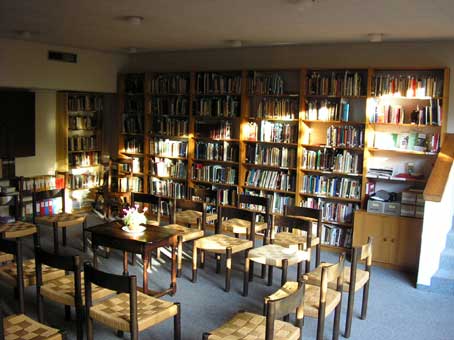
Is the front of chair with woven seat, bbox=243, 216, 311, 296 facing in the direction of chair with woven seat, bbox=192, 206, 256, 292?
no

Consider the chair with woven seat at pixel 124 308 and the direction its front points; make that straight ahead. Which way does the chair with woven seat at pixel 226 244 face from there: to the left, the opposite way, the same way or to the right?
the opposite way

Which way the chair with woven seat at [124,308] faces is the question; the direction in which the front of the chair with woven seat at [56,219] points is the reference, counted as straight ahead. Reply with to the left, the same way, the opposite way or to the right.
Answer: to the left

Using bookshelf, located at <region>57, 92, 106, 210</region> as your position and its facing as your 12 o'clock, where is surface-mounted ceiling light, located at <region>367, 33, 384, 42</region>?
The surface-mounted ceiling light is roughly at 12 o'clock from the bookshelf.

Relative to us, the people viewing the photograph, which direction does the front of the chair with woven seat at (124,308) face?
facing away from the viewer and to the right of the viewer

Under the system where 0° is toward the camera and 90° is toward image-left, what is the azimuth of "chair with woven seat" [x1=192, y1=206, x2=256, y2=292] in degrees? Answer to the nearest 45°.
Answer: approximately 45°

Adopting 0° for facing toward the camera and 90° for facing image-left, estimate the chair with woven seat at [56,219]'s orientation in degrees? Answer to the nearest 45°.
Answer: approximately 315°

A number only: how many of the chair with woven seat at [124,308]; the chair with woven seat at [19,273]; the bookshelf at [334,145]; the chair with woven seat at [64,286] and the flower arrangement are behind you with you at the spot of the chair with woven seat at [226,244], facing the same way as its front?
1

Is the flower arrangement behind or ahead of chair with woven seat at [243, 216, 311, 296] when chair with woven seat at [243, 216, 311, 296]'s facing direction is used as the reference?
ahead

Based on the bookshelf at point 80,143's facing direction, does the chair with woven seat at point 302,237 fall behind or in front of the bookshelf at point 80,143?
in front

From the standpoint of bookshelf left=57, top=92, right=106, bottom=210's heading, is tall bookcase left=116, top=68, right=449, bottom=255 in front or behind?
in front

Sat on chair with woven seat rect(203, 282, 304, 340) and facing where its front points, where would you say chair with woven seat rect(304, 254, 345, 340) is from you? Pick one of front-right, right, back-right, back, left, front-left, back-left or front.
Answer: right

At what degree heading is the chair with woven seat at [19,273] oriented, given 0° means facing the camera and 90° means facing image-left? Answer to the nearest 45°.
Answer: approximately 225°

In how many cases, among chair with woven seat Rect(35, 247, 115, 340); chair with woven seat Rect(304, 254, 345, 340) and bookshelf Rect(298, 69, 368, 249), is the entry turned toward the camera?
1

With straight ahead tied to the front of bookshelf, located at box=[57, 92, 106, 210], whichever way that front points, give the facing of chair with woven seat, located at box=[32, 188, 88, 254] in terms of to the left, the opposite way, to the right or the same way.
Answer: the same way

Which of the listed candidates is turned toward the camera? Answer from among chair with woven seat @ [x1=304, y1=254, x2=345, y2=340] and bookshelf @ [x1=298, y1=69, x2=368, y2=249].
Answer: the bookshelf

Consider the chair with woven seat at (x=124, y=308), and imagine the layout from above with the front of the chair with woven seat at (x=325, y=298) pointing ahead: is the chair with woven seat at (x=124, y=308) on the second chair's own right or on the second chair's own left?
on the second chair's own left
